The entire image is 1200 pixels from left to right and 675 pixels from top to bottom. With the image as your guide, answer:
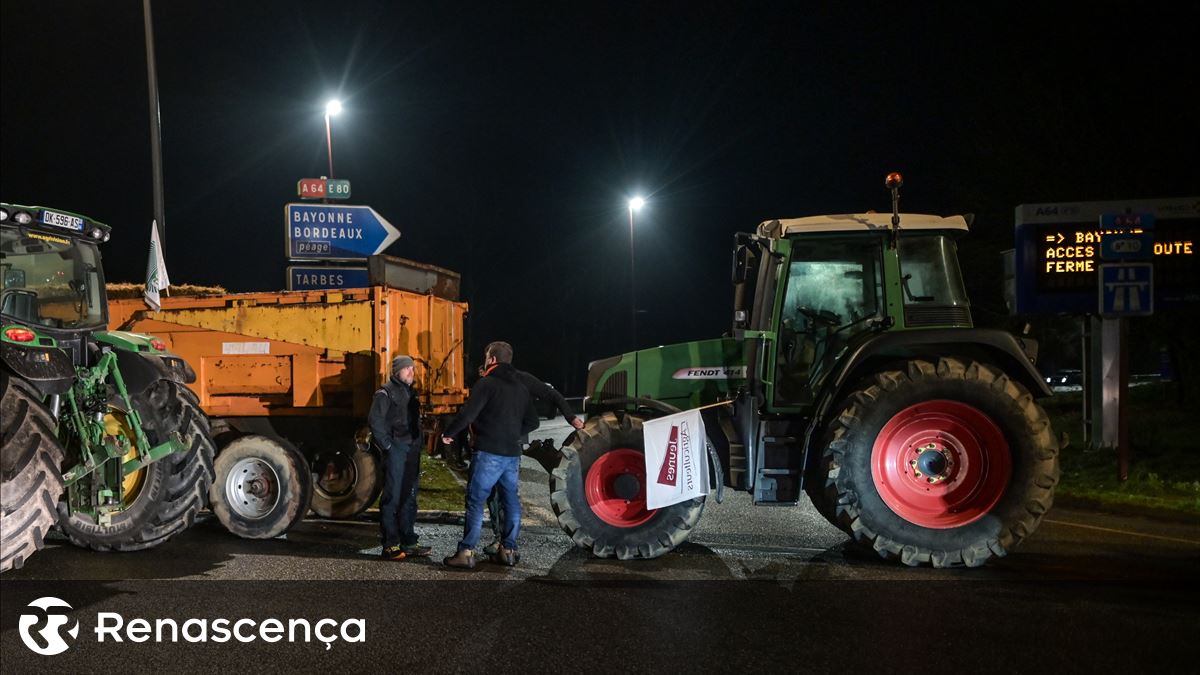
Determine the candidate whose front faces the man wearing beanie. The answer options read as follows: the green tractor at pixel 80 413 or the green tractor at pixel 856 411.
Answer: the green tractor at pixel 856 411

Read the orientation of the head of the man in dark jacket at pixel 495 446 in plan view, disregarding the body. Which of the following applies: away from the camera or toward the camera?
away from the camera

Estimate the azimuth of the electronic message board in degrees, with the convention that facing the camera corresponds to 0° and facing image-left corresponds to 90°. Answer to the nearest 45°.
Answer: approximately 0°

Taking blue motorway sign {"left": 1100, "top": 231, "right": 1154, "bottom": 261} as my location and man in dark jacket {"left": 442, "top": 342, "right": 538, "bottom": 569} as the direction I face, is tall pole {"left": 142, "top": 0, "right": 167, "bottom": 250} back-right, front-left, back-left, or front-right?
front-right

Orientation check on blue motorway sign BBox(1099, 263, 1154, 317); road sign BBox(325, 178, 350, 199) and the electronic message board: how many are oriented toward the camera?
3

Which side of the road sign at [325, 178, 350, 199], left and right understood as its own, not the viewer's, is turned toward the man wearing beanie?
front

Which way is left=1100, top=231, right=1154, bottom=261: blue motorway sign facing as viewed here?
toward the camera

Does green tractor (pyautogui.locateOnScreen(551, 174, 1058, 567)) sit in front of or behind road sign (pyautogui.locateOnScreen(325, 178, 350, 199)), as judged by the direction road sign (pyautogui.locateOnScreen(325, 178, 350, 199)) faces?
in front

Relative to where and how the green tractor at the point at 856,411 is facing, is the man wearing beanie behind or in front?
in front

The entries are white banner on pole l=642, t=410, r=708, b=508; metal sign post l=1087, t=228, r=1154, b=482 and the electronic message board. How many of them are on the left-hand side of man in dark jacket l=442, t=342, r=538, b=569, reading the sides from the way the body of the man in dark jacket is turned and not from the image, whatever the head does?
0

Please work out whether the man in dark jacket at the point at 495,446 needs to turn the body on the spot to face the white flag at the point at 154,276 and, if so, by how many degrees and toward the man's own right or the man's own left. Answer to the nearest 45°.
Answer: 0° — they already face it

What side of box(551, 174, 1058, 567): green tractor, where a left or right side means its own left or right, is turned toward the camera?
left

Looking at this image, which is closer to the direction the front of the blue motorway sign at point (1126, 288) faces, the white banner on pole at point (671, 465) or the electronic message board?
the white banner on pole

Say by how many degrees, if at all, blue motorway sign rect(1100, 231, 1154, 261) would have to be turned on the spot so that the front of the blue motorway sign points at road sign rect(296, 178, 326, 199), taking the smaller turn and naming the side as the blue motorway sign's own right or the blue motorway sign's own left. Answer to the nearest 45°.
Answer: approximately 90° to the blue motorway sign's own right
